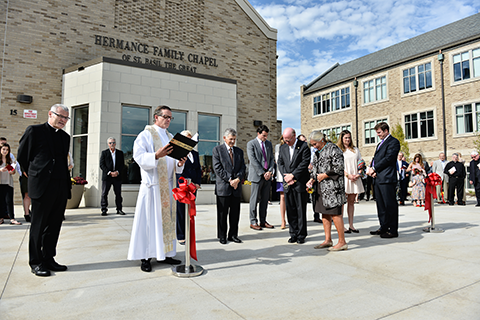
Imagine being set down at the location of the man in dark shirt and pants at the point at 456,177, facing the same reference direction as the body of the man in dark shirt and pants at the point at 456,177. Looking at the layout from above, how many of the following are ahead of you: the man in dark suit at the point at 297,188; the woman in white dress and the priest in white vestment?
3

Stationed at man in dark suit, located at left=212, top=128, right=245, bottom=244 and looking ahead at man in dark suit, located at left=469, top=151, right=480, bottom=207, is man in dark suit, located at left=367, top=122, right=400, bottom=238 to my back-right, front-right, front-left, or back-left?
front-right

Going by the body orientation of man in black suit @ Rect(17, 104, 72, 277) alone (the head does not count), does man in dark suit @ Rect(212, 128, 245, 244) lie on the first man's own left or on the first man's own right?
on the first man's own left

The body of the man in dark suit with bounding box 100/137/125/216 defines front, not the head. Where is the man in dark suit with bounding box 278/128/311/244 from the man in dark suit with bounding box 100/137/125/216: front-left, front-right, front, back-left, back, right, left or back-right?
front-left

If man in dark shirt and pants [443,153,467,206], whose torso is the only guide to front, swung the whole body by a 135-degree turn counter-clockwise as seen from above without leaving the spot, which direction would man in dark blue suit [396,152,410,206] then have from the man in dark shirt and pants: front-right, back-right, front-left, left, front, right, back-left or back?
back

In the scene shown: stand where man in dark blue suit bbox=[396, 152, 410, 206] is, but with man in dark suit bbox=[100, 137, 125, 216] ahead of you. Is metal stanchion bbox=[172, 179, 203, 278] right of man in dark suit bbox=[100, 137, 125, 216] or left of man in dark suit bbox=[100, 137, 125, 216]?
left

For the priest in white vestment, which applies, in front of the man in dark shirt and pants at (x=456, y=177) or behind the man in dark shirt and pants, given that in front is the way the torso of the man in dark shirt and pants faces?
in front

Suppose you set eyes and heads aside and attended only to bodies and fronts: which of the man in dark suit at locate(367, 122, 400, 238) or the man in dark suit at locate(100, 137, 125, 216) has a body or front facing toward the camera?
the man in dark suit at locate(100, 137, 125, 216)

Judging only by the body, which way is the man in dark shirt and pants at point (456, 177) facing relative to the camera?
toward the camera

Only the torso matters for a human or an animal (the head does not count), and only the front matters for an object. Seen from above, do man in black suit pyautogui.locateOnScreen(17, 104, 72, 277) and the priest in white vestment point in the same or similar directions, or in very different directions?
same or similar directions

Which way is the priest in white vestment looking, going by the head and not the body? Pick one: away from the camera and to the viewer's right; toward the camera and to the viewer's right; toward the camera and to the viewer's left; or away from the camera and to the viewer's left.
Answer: toward the camera and to the viewer's right

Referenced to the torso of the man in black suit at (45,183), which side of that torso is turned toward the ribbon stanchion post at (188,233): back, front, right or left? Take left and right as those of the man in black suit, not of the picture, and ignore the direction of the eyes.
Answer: front

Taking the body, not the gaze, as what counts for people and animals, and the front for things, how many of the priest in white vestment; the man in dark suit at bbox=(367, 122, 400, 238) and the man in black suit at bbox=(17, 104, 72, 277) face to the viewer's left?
1

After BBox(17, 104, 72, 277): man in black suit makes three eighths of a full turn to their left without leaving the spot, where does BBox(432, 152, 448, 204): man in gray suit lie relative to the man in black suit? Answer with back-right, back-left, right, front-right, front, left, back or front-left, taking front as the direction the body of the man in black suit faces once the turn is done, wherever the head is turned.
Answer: right

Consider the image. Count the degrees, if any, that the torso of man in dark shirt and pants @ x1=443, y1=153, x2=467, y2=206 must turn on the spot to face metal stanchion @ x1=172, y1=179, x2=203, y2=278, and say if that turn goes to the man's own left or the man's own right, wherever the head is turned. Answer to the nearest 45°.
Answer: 0° — they already face it

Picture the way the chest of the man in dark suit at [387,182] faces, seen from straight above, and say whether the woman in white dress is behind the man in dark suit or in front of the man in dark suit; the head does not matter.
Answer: in front

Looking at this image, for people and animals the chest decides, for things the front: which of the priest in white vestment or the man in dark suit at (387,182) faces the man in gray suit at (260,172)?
the man in dark suit

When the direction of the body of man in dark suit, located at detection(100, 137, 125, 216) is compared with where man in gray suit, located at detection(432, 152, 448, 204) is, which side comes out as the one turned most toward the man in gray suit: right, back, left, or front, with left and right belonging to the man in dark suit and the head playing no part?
left

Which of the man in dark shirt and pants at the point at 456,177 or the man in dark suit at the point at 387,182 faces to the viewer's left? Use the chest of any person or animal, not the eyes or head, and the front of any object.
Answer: the man in dark suit at the point at 387,182
